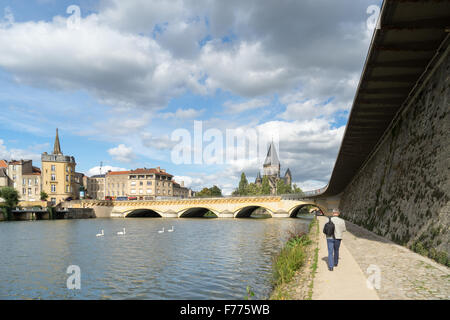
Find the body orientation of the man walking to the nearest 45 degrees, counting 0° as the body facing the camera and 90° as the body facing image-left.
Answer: approximately 180°

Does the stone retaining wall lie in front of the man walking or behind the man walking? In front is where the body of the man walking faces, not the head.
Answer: in front
